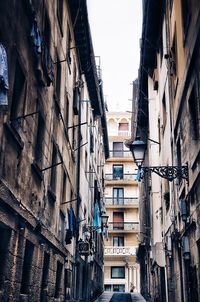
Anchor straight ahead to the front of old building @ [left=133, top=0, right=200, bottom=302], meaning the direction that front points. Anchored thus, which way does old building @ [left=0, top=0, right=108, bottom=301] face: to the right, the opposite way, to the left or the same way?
the opposite way

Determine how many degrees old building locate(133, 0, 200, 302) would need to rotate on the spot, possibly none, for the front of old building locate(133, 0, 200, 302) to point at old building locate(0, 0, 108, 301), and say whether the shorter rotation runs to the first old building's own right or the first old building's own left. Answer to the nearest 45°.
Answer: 0° — it already faces it

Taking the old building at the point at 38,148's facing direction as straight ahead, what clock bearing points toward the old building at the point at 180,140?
the old building at the point at 180,140 is roughly at 12 o'clock from the old building at the point at 38,148.

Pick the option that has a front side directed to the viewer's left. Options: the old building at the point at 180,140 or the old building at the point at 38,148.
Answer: the old building at the point at 180,140

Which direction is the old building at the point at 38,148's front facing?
to the viewer's right

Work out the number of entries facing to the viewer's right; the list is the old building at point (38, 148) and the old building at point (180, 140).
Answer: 1

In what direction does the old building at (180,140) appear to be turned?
to the viewer's left
